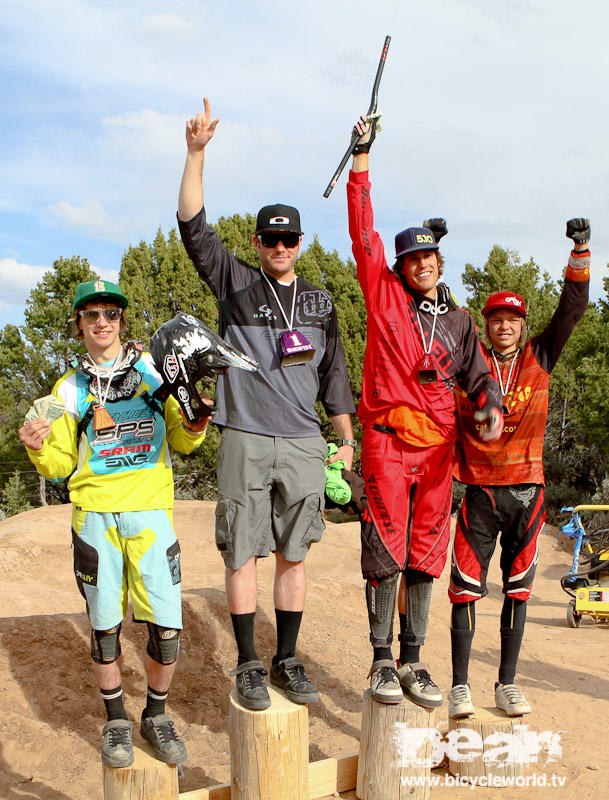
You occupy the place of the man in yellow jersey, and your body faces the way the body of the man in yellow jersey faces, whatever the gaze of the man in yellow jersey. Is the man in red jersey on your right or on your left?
on your left

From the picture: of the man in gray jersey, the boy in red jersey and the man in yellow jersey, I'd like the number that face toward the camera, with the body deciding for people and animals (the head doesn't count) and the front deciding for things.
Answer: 3

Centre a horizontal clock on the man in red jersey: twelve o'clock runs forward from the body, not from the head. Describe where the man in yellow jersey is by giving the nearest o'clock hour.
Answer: The man in yellow jersey is roughly at 2 o'clock from the man in red jersey.

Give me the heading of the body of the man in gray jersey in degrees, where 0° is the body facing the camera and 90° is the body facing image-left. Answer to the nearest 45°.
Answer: approximately 0°

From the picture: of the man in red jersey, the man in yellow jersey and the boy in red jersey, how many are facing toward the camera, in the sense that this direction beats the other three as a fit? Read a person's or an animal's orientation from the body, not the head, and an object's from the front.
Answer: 3

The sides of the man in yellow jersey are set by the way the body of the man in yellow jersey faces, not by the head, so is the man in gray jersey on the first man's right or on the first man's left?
on the first man's left
